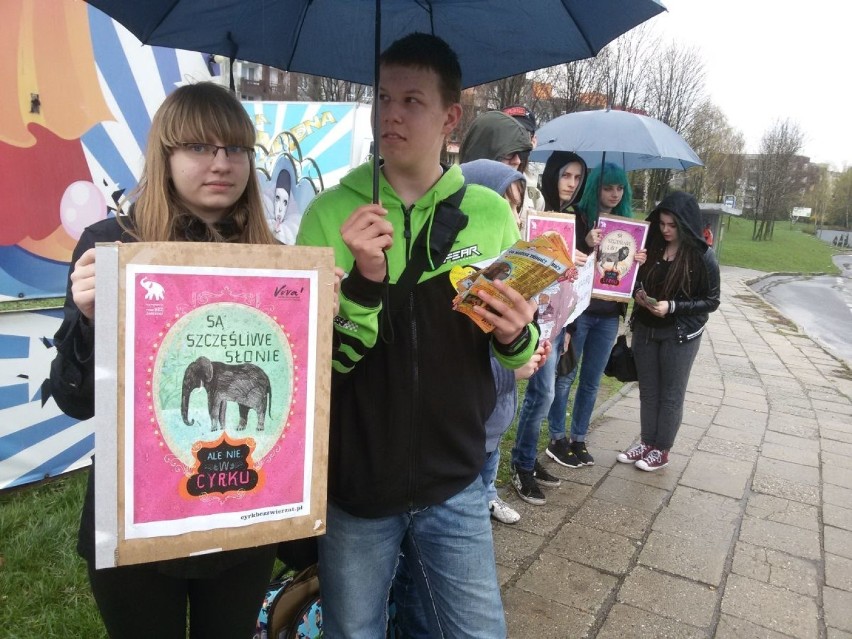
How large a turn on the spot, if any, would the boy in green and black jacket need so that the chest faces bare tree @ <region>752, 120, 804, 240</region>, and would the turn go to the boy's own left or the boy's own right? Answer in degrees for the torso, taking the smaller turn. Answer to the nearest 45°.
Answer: approximately 135° to the boy's own left

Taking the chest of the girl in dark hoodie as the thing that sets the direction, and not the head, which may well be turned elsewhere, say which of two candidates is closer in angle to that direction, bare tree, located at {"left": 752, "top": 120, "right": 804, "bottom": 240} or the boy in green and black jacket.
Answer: the boy in green and black jacket

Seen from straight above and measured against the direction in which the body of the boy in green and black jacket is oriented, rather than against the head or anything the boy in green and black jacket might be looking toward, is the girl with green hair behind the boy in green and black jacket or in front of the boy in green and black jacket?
behind

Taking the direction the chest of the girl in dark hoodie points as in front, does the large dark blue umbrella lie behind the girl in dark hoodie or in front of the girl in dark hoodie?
in front

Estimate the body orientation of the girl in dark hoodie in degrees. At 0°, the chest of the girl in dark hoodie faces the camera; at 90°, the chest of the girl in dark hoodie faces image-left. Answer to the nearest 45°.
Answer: approximately 45°

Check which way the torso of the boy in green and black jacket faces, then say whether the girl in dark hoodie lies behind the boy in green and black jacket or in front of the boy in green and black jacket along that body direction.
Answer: behind

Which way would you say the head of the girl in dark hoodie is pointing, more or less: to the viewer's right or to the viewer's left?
to the viewer's left

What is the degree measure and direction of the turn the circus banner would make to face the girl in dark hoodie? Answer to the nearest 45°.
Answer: approximately 45° to its left

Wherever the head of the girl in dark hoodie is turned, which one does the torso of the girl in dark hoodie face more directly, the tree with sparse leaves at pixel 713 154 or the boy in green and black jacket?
the boy in green and black jacket

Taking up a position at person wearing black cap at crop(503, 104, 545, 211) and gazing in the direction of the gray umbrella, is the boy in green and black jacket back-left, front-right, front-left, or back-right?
back-right

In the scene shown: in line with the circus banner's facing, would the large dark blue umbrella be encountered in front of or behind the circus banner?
in front
